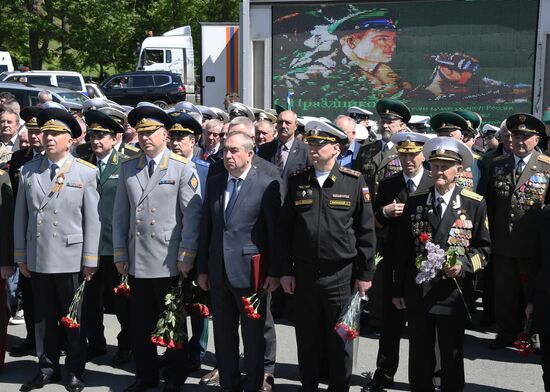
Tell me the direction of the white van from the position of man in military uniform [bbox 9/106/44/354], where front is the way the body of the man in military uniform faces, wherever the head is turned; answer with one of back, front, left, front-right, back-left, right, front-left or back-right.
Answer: back-right

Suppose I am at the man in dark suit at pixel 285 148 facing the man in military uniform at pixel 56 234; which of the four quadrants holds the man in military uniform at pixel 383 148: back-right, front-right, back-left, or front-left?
back-left

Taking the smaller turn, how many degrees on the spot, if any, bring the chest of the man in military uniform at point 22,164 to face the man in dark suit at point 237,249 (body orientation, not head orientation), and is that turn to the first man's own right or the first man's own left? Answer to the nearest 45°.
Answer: approximately 90° to the first man's own left

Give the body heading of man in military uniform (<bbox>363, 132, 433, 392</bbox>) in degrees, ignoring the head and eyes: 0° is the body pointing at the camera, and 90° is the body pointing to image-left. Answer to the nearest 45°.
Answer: approximately 45°

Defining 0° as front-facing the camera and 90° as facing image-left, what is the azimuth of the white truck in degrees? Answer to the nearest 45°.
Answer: approximately 90°

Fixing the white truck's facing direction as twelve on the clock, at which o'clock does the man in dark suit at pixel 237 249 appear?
The man in dark suit is roughly at 9 o'clock from the white truck.

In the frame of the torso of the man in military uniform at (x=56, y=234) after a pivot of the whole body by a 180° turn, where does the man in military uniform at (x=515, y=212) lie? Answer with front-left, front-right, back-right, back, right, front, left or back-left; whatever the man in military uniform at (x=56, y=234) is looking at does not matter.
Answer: front-right

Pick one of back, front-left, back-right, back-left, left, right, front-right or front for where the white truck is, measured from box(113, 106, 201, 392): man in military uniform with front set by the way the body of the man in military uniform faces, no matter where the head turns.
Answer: back-right

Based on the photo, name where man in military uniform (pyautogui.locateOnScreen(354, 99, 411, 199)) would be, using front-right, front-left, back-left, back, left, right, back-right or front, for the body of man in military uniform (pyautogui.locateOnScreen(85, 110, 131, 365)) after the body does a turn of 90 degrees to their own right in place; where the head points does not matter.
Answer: back-right

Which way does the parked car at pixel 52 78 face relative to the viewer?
to the viewer's left

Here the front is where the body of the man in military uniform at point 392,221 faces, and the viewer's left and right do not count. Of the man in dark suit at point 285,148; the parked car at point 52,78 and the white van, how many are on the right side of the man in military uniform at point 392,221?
3
